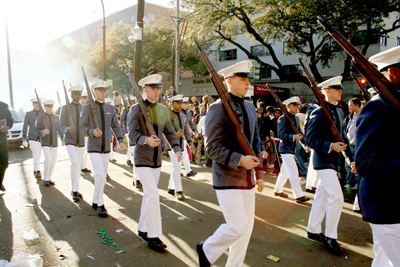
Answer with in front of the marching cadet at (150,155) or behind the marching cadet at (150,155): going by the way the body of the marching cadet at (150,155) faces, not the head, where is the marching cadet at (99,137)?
behind

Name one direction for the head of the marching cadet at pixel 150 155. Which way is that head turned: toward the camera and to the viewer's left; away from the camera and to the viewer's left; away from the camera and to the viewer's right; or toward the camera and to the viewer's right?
toward the camera and to the viewer's right

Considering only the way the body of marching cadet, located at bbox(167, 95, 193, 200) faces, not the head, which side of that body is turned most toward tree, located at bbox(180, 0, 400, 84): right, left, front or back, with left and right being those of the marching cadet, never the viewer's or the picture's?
left

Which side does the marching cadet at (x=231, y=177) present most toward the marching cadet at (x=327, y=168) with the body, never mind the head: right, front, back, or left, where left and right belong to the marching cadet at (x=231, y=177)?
left

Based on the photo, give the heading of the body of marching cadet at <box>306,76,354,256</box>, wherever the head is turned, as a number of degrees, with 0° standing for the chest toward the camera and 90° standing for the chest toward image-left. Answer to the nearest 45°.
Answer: approximately 315°

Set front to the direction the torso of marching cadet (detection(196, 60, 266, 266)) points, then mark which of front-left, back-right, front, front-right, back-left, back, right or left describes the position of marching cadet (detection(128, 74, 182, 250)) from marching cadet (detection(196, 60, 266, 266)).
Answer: back

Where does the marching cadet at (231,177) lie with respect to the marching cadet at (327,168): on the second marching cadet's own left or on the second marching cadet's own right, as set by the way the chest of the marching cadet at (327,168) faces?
on the second marching cadet's own right

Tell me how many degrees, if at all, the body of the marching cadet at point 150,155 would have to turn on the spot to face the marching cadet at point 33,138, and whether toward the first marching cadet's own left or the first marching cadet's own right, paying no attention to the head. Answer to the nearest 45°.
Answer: approximately 180°

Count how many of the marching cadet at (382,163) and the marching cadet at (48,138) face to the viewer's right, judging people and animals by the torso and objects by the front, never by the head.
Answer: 1

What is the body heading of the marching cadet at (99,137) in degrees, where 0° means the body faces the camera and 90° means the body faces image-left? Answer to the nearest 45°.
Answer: approximately 315°

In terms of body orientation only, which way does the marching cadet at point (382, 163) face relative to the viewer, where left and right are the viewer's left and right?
facing to the right of the viewer

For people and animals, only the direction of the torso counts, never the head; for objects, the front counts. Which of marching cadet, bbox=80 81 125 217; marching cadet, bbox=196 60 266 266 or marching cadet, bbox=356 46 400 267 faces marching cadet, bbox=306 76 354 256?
marching cadet, bbox=80 81 125 217

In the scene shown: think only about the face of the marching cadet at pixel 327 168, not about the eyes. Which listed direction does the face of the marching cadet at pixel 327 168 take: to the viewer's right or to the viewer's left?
to the viewer's right

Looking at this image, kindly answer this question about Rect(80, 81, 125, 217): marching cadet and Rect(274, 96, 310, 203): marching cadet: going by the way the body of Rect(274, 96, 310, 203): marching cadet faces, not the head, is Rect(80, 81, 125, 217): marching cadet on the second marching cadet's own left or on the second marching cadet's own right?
on the second marching cadet's own right
